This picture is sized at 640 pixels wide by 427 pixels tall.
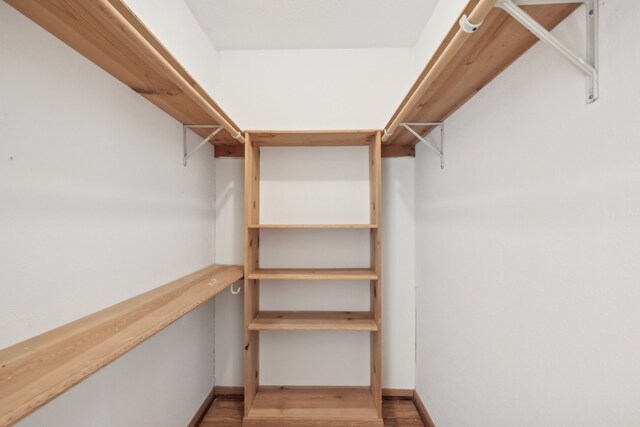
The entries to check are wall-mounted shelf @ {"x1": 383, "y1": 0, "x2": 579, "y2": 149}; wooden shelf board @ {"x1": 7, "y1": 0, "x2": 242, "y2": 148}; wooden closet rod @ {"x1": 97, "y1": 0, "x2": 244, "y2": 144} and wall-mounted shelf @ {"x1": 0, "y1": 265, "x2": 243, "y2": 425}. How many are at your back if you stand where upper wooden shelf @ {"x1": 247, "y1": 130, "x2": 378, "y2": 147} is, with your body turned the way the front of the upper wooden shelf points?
0

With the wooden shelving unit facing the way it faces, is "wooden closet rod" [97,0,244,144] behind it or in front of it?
in front

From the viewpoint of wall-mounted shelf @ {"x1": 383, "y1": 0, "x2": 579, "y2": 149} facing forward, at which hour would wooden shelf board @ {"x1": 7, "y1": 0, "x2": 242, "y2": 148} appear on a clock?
The wooden shelf board is roughly at 11 o'clock from the wall-mounted shelf.

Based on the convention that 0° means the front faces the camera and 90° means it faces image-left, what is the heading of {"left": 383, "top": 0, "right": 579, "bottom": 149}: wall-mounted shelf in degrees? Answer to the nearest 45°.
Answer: approximately 90°

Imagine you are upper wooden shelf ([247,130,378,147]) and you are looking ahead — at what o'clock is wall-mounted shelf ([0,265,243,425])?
The wall-mounted shelf is roughly at 1 o'clock from the upper wooden shelf.

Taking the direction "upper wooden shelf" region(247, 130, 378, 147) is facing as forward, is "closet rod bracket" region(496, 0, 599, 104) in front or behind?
in front

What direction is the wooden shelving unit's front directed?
toward the camera

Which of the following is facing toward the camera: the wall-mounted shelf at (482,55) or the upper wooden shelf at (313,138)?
the upper wooden shelf

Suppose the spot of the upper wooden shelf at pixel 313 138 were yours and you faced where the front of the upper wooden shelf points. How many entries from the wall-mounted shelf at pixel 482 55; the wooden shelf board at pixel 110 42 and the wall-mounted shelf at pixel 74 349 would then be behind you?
0

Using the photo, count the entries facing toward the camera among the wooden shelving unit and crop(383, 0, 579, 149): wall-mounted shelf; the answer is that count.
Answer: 1

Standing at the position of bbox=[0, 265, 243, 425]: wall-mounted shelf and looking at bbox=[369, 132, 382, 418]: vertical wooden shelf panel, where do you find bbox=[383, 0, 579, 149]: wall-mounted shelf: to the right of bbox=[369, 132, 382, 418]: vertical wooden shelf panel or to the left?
right

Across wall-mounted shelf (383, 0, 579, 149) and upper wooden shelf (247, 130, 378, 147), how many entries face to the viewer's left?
1

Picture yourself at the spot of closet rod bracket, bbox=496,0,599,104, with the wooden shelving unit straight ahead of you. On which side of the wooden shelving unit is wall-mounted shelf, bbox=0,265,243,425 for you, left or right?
left
